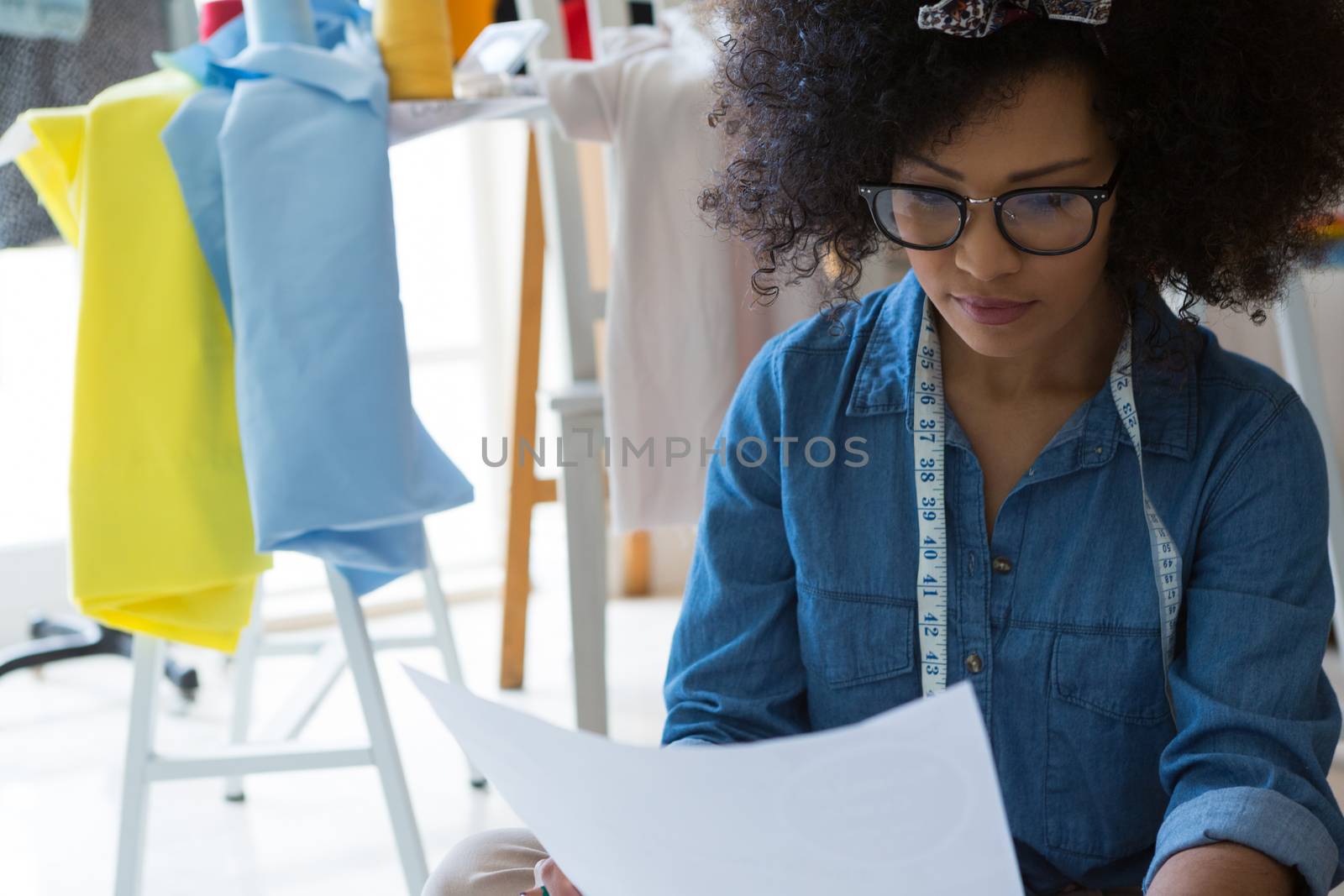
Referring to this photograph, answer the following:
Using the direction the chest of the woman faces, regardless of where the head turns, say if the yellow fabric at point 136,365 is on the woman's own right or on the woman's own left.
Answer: on the woman's own right

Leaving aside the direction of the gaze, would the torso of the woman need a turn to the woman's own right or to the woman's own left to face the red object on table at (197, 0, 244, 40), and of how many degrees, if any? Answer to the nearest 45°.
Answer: approximately 135° to the woman's own right

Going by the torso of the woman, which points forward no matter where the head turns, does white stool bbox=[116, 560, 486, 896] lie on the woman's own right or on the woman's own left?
on the woman's own right

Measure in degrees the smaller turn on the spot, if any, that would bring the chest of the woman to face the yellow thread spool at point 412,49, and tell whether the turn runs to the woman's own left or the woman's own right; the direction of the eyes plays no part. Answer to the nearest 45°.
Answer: approximately 135° to the woman's own right

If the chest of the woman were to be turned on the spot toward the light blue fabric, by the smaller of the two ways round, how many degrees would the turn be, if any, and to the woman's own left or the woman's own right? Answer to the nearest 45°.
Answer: approximately 135° to the woman's own right

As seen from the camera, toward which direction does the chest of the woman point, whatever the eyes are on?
toward the camera

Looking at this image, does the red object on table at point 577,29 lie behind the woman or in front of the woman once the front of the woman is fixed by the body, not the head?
behind
